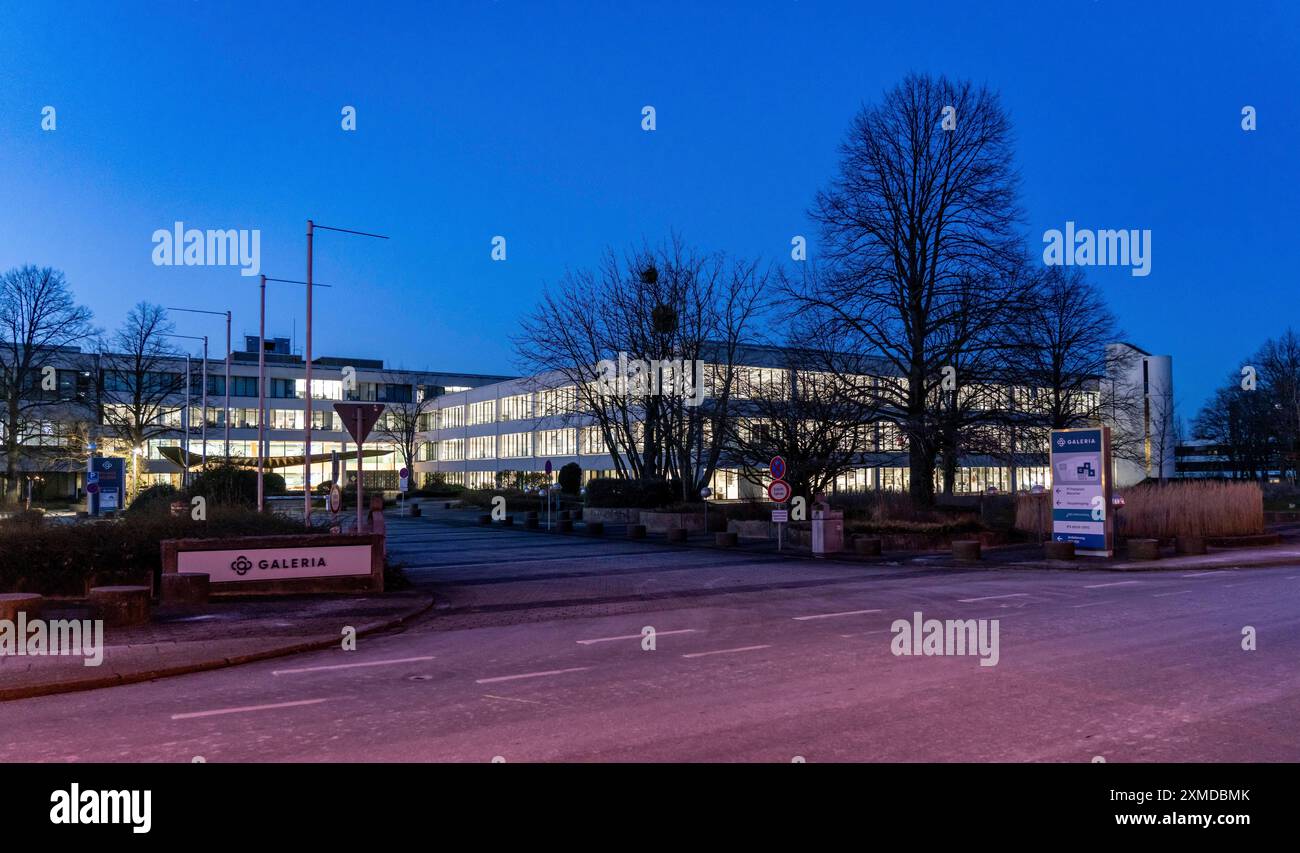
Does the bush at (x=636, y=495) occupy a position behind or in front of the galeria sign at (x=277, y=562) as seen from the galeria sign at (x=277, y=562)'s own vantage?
behind

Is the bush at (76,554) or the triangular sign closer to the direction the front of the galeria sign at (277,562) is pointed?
the bush

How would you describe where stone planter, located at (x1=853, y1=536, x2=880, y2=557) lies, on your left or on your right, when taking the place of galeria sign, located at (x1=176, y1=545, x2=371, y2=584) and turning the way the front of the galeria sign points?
on your left

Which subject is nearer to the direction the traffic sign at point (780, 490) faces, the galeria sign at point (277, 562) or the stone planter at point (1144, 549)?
the galeria sign
